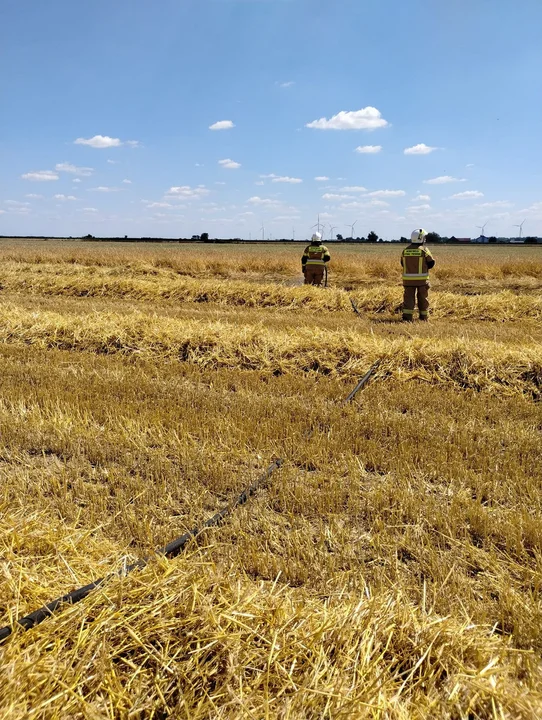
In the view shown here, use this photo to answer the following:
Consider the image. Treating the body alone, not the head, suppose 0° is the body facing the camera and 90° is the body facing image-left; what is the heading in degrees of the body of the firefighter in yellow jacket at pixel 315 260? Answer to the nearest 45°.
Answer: approximately 180°

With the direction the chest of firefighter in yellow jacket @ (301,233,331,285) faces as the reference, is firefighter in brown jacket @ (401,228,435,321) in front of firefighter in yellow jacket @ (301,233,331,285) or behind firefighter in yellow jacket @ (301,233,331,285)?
behind

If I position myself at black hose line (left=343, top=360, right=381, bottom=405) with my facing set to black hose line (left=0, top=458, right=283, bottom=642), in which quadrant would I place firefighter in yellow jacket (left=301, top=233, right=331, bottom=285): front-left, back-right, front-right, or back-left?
back-right

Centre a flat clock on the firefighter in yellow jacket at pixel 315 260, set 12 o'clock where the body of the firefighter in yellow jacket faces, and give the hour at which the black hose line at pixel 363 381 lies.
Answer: The black hose line is roughly at 6 o'clock from the firefighter in yellow jacket.

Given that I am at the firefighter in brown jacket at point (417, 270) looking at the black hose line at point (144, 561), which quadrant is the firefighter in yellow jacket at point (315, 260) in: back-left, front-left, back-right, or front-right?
back-right

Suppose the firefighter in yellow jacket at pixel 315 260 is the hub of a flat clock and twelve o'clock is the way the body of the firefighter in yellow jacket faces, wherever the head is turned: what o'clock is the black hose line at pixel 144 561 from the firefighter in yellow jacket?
The black hose line is roughly at 6 o'clock from the firefighter in yellow jacket.
